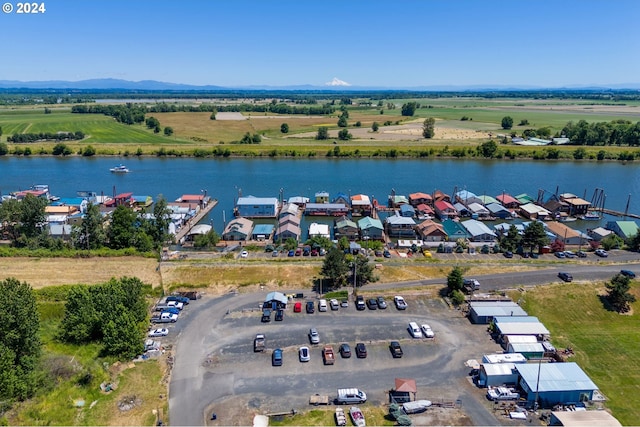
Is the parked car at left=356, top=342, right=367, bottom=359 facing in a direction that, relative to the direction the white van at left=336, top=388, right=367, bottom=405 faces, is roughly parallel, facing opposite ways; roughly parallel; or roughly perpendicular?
roughly perpendicular
